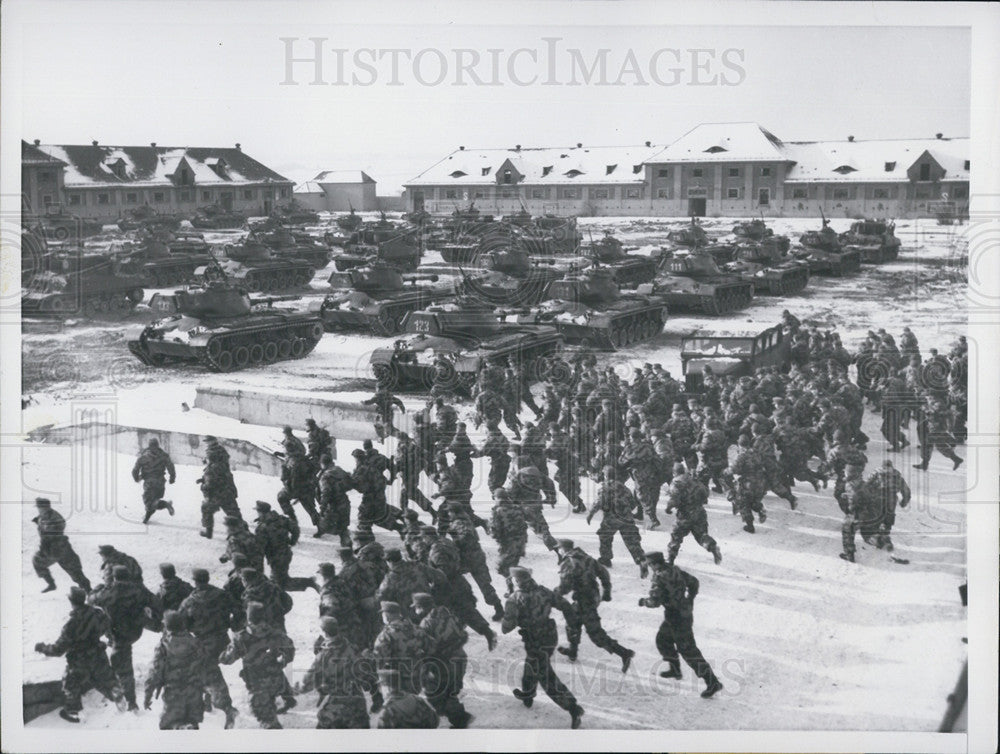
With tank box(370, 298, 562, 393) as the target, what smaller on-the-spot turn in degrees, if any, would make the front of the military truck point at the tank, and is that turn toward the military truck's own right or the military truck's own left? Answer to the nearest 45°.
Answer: approximately 45° to the military truck's own right

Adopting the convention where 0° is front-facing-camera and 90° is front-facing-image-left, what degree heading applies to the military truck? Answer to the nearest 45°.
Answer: approximately 45°

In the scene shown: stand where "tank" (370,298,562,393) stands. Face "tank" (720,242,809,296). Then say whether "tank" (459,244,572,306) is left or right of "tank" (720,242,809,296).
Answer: left

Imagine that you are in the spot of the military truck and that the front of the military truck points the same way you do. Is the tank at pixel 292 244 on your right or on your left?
on your right

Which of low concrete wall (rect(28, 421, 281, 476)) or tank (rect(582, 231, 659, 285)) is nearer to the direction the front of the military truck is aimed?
the low concrete wall

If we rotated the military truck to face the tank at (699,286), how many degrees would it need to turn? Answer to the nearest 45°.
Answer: approximately 135° to its right

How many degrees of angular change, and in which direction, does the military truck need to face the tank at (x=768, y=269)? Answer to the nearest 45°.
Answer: approximately 135° to its right

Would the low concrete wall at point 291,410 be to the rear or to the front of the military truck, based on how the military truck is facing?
to the front

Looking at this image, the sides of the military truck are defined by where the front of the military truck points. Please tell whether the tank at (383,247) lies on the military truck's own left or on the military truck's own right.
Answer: on the military truck's own right

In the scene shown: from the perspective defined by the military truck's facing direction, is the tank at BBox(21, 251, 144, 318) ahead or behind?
ahead
